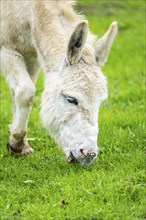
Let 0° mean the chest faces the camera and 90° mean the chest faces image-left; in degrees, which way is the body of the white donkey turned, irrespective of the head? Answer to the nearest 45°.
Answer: approximately 315°
